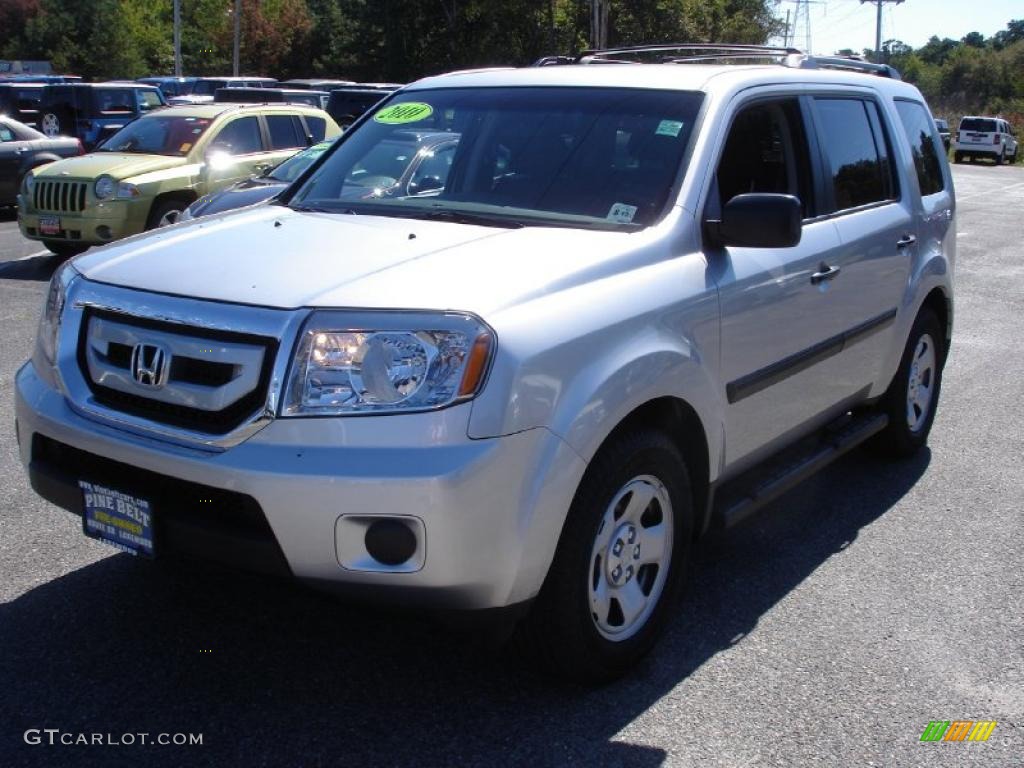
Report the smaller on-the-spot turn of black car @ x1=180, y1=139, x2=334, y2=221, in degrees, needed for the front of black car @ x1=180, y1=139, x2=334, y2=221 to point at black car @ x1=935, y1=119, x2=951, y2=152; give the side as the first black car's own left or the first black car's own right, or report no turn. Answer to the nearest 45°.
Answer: approximately 135° to the first black car's own left

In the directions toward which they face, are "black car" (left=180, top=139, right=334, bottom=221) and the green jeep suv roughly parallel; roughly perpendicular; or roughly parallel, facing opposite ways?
roughly parallel

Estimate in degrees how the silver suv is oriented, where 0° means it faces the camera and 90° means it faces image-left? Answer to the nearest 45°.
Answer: approximately 45°

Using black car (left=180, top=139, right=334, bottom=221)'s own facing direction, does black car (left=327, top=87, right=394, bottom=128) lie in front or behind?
behind

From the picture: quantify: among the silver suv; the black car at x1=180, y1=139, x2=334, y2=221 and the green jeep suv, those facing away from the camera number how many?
0

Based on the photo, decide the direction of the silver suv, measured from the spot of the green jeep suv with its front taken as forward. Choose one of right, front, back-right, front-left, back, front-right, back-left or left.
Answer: front-left

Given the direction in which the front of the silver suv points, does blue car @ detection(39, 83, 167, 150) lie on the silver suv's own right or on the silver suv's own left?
on the silver suv's own right

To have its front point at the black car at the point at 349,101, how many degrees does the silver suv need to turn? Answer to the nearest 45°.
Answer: approximately 135° to its right

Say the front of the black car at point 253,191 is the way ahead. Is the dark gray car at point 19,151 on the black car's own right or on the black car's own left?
on the black car's own right

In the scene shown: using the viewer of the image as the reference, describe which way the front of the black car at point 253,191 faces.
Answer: facing the viewer and to the left of the viewer

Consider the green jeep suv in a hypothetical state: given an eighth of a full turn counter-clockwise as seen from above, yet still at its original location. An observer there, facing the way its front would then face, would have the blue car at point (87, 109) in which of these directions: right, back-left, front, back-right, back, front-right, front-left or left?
back

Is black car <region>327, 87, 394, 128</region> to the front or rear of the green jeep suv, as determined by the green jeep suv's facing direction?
to the rear

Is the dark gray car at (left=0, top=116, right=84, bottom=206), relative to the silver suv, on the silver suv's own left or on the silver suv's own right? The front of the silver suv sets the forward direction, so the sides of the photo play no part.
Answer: on the silver suv's own right
